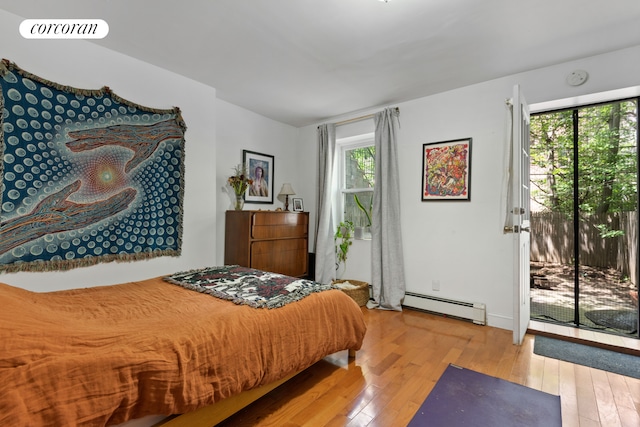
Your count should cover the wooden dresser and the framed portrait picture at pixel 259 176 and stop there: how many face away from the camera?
0

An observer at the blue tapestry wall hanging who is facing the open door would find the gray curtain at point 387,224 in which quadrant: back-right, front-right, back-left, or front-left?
front-left

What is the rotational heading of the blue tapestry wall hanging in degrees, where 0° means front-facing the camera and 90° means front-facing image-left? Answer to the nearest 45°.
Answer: approximately 315°

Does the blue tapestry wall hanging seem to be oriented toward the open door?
yes

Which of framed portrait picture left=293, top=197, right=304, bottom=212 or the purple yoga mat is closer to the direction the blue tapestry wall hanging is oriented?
the purple yoga mat

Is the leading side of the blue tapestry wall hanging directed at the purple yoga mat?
yes

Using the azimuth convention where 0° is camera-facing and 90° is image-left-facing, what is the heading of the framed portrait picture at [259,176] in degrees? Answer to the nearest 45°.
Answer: approximately 315°

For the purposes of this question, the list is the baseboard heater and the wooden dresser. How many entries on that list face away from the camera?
0

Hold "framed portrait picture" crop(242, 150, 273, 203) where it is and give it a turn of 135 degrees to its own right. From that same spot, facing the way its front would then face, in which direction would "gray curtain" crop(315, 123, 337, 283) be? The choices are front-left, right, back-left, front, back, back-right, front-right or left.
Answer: back

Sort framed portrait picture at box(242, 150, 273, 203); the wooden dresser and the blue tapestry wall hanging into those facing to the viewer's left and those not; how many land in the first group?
0

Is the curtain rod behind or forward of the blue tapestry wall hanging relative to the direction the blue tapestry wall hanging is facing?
forward

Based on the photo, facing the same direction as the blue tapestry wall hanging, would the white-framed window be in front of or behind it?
in front

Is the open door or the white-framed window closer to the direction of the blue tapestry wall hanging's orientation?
the open door

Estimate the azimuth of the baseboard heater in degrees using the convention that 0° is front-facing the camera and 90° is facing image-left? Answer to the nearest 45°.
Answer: approximately 45°

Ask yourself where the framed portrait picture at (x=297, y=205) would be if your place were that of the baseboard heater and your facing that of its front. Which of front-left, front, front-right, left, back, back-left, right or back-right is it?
front-right

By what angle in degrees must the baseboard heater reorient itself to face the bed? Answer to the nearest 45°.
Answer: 0° — it already faces it

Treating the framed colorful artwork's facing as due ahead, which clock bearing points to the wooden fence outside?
The wooden fence outside is roughly at 7 o'clock from the framed colorful artwork.
